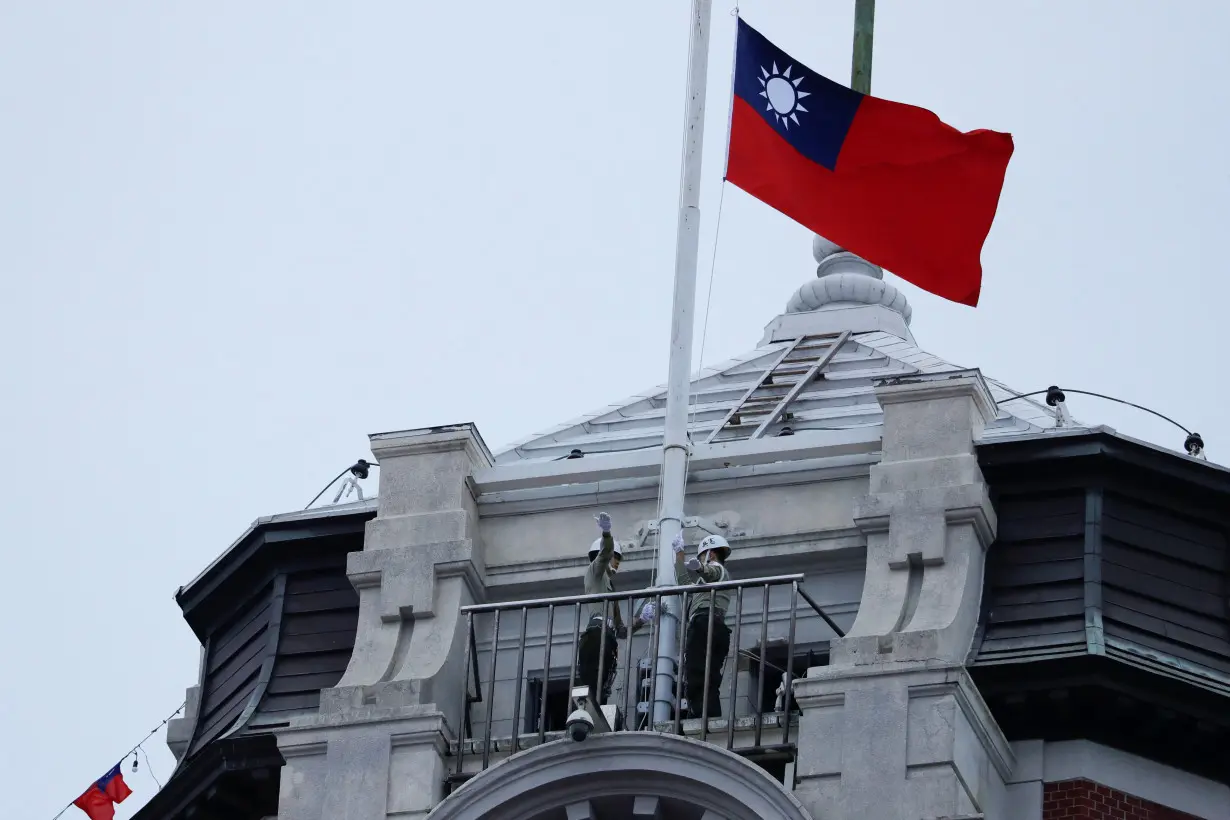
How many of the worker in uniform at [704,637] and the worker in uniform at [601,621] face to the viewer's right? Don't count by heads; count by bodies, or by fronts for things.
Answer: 1

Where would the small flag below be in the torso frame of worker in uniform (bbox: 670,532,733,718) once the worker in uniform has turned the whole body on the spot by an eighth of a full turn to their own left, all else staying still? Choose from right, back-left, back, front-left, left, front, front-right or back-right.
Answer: front-right

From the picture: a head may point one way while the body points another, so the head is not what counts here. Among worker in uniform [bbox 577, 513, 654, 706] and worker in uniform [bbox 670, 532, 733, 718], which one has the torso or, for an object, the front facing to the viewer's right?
worker in uniform [bbox 577, 513, 654, 706]

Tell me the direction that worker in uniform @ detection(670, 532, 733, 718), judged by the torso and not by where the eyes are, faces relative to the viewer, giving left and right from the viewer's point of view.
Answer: facing the viewer and to the left of the viewer

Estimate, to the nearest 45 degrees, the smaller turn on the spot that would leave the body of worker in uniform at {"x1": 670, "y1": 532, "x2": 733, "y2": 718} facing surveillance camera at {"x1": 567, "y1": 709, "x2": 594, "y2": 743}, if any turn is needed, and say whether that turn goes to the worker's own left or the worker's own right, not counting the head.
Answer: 0° — they already face it

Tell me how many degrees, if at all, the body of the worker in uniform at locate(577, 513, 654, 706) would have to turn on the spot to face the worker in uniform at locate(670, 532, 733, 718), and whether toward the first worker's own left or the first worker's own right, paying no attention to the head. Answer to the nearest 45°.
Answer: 0° — they already face them

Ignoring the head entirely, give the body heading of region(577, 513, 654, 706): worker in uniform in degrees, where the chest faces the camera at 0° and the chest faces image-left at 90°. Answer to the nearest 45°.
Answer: approximately 270°
